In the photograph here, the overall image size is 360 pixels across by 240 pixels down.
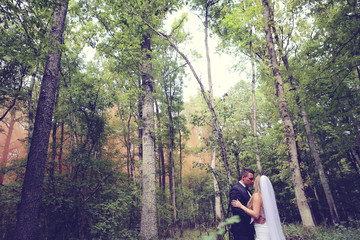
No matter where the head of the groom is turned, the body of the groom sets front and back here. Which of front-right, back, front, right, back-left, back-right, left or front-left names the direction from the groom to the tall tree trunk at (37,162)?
back-right

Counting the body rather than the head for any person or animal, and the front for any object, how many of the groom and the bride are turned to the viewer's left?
1

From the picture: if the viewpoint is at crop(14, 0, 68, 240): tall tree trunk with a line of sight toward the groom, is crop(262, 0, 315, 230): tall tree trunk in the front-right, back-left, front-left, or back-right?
front-left

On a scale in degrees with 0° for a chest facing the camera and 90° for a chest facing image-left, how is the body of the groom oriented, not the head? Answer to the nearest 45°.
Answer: approximately 315°

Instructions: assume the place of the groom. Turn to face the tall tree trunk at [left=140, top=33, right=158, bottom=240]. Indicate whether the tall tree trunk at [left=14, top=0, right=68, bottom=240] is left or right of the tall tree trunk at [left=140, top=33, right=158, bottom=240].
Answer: left

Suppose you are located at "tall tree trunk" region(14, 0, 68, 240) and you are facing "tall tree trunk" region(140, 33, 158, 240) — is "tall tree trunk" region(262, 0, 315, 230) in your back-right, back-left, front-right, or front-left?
front-right

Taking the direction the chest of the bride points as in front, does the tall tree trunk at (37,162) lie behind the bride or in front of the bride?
in front

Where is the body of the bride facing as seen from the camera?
to the viewer's left

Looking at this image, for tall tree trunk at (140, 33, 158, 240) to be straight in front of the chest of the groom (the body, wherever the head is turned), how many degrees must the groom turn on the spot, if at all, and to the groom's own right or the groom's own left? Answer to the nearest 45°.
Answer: approximately 180°
